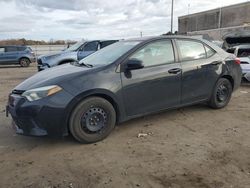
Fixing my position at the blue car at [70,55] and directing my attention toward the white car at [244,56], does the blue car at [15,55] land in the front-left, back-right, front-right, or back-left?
back-left

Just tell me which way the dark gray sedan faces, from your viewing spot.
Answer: facing the viewer and to the left of the viewer

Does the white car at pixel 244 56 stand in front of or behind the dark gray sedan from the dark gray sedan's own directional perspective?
behind

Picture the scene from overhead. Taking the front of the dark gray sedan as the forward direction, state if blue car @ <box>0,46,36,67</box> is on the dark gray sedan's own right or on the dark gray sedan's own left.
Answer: on the dark gray sedan's own right
